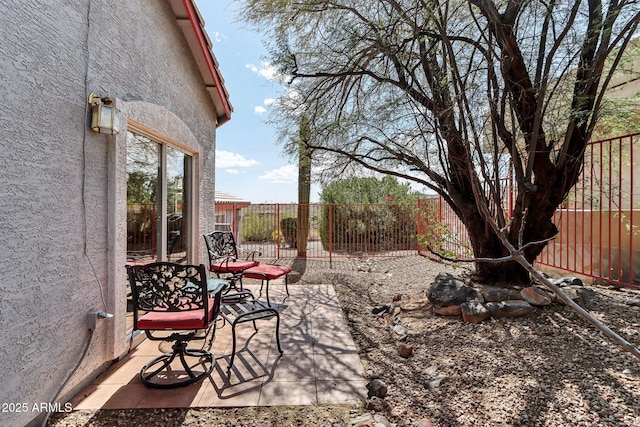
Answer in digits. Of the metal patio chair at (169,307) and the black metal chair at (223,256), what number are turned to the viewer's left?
0

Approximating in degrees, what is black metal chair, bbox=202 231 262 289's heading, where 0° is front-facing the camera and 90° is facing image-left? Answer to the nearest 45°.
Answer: approximately 315°

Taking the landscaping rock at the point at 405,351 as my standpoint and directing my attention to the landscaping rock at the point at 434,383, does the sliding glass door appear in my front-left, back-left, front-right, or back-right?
back-right

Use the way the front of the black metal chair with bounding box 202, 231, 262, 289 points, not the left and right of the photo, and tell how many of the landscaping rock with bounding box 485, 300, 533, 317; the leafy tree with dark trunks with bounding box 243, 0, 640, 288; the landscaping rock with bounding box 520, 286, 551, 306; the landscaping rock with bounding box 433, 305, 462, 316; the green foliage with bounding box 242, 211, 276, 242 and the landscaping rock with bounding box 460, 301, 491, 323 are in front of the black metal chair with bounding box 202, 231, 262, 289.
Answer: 5

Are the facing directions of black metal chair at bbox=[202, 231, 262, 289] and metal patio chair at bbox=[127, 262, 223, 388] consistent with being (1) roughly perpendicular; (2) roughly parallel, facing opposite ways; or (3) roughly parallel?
roughly perpendicular

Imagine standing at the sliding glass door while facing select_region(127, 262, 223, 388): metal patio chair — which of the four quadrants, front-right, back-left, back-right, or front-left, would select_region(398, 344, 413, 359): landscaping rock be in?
front-left

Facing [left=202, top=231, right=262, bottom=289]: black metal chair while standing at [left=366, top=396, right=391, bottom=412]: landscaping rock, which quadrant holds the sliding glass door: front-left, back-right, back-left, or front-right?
front-left

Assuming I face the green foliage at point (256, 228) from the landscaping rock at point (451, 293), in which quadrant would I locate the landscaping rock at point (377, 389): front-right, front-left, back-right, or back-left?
back-left

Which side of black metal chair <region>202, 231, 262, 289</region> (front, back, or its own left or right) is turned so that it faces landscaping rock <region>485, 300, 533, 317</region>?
front
